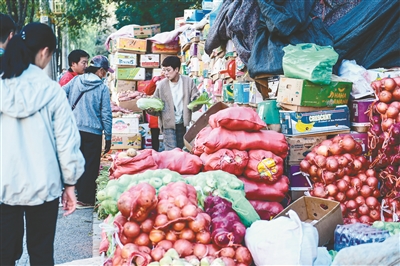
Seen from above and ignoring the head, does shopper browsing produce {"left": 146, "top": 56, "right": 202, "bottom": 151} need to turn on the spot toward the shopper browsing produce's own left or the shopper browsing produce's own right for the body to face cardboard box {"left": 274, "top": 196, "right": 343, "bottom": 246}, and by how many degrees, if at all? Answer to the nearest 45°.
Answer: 0° — they already face it

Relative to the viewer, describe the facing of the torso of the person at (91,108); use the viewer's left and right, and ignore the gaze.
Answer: facing away from the viewer and to the right of the viewer

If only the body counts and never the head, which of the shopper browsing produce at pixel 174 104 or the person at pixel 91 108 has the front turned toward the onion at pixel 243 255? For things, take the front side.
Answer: the shopper browsing produce

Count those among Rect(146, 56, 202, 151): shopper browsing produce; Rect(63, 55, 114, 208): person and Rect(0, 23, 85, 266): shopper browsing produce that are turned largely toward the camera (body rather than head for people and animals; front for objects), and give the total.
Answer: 1

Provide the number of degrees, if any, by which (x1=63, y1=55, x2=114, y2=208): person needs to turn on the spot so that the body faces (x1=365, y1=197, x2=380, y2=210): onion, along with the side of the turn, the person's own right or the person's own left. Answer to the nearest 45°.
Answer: approximately 90° to the person's own right

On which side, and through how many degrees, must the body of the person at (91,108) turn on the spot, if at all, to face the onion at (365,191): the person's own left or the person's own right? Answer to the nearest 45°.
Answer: approximately 90° to the person's own right

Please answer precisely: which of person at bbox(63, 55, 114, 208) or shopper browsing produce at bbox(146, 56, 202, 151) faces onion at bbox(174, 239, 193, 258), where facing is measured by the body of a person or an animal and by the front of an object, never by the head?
the shopper browsing produce

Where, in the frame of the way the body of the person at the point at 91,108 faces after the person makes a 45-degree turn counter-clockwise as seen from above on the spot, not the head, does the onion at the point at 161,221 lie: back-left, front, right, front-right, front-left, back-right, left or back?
back

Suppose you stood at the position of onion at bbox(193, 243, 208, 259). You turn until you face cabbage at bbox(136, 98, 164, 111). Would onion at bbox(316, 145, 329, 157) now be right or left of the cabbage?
right

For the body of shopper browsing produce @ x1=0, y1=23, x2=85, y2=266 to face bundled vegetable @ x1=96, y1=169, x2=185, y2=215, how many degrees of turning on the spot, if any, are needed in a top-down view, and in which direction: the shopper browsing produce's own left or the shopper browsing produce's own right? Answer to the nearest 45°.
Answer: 0° — they already face it

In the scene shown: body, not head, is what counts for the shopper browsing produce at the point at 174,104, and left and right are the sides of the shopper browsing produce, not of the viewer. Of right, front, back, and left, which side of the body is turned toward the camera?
front

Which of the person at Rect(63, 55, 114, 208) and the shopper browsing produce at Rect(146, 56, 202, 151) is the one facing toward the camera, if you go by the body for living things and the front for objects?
the shopper browsing produce

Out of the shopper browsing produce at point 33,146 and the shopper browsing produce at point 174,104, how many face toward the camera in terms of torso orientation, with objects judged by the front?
1

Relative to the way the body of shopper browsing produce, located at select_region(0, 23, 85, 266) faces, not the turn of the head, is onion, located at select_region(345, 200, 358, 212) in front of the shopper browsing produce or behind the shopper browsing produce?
in front

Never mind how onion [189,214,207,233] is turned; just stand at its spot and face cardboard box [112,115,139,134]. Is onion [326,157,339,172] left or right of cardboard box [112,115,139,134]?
right

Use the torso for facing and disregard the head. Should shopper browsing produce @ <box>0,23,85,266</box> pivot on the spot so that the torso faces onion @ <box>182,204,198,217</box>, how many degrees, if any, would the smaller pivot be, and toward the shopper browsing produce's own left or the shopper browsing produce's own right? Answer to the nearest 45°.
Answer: approximately 45° to the shopper browsing produce's own right

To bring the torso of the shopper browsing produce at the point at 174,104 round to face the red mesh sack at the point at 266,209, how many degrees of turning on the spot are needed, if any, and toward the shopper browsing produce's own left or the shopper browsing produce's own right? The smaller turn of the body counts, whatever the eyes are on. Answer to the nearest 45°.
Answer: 0° — they already face it

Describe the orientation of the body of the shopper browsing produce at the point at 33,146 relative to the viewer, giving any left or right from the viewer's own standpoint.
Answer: facing away from the viewer and to the right of the viewer

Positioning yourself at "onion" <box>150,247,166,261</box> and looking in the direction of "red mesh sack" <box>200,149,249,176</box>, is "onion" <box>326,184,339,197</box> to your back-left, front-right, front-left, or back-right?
front-right
